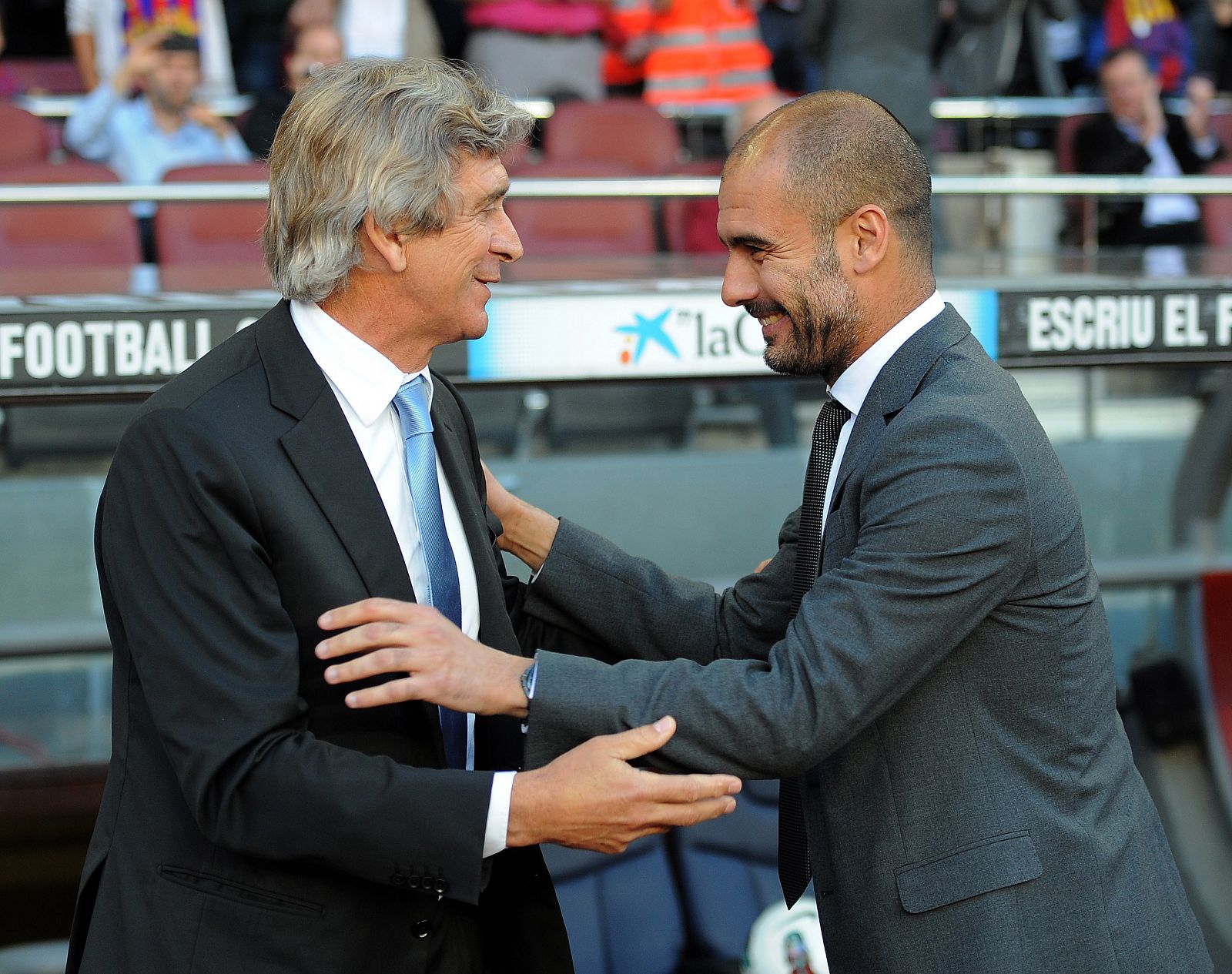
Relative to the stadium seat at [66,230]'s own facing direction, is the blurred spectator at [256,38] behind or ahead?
behind

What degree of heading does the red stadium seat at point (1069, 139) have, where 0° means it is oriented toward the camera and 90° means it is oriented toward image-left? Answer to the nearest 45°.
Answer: approximately 0°

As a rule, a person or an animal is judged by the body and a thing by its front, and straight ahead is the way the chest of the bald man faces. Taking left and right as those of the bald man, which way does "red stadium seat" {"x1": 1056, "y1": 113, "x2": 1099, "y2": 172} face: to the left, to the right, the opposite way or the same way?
to the left

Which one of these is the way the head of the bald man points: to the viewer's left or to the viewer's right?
to the viewer's left

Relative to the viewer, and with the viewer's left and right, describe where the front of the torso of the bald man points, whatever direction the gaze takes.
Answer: facing to the left of the viewer

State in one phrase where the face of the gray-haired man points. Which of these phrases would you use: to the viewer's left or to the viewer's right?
to the viewer's right

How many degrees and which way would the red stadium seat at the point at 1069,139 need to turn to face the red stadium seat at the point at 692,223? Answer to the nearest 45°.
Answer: approximately 45° to its right
